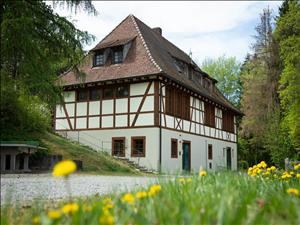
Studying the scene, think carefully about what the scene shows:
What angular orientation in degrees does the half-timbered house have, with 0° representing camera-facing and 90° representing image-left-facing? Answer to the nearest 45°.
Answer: approximately 315°

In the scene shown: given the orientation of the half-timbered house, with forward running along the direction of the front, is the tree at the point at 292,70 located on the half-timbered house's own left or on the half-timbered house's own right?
on the half-timbered house's own left
